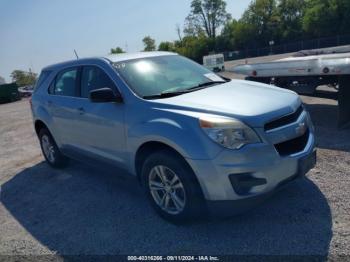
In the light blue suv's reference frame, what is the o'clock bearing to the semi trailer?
The semi trailer is roughly at 9 o'clock from the light blue suv.

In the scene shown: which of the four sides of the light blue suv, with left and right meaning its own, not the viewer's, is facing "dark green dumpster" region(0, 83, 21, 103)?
back

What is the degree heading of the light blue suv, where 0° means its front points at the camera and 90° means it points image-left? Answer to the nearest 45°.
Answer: approximately 315°
